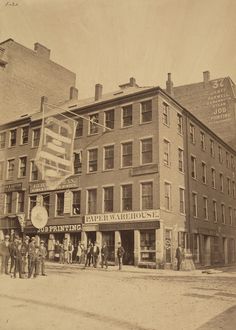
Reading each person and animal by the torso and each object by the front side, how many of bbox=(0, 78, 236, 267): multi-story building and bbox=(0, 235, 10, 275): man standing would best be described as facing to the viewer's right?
0

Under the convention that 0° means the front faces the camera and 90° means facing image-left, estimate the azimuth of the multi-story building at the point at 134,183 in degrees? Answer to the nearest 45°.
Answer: approximately 45°

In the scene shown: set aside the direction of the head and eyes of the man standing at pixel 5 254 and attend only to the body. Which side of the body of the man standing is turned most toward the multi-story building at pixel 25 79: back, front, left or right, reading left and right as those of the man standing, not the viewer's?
back

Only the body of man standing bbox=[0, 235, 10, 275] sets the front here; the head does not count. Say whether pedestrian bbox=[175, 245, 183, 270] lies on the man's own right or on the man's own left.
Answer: on the man's own left

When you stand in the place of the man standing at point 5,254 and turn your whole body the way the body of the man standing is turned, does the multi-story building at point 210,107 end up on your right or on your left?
on your left

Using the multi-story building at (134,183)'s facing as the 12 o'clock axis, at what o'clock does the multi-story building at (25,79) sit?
the multi-story building at (25,79) is roughly at 3 o'clock from the multi-story building at (134,183).

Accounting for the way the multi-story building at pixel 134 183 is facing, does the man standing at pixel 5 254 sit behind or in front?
in front

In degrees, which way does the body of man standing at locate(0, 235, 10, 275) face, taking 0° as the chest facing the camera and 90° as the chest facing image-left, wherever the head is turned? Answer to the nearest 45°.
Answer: approximately 0°
